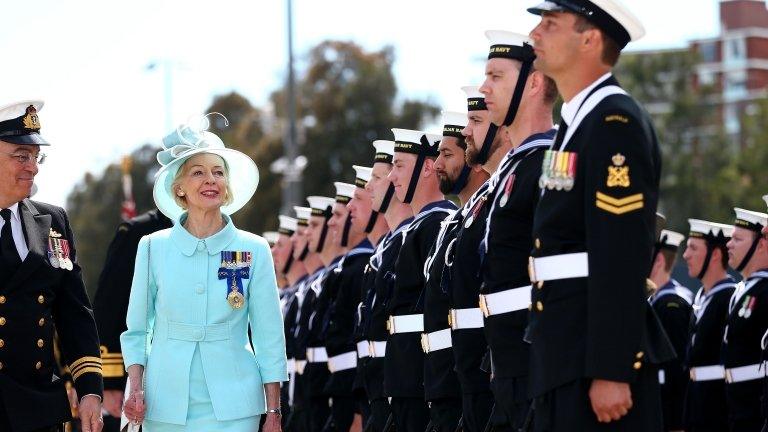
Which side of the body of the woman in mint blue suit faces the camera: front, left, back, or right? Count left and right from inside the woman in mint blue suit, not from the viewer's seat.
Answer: front

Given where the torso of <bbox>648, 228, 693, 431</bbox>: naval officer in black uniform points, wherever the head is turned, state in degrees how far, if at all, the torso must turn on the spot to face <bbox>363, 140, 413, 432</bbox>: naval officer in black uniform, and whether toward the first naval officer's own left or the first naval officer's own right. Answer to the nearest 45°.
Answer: approximately 45° to the first naval officer's own left

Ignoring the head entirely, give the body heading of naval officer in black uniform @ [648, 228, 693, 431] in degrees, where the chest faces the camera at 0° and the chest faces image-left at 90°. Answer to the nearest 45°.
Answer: approximately 90°

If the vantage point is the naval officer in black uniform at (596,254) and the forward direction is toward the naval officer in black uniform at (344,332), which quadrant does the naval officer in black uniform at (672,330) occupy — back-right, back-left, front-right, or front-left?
front-right

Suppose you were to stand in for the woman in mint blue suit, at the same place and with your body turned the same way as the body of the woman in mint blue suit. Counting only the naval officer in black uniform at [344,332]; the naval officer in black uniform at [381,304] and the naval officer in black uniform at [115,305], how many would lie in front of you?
0

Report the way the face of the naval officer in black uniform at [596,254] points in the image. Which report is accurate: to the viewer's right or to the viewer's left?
to the viewer's left

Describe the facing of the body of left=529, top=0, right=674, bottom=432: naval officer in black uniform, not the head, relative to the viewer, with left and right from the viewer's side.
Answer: facing to the left of the viewer

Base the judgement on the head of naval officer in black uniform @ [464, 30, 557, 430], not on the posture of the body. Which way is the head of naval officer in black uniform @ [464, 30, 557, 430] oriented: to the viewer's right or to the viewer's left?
to the viewer's left

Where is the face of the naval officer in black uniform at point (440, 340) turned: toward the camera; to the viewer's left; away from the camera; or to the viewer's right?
to the viewer's left

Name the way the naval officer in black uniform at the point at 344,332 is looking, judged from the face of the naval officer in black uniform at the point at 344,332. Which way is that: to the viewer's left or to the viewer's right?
to the viewer's left

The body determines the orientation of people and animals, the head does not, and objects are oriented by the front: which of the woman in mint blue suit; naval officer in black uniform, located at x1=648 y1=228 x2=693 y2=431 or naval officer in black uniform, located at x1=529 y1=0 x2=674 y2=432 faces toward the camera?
the woman in mint blue suit
